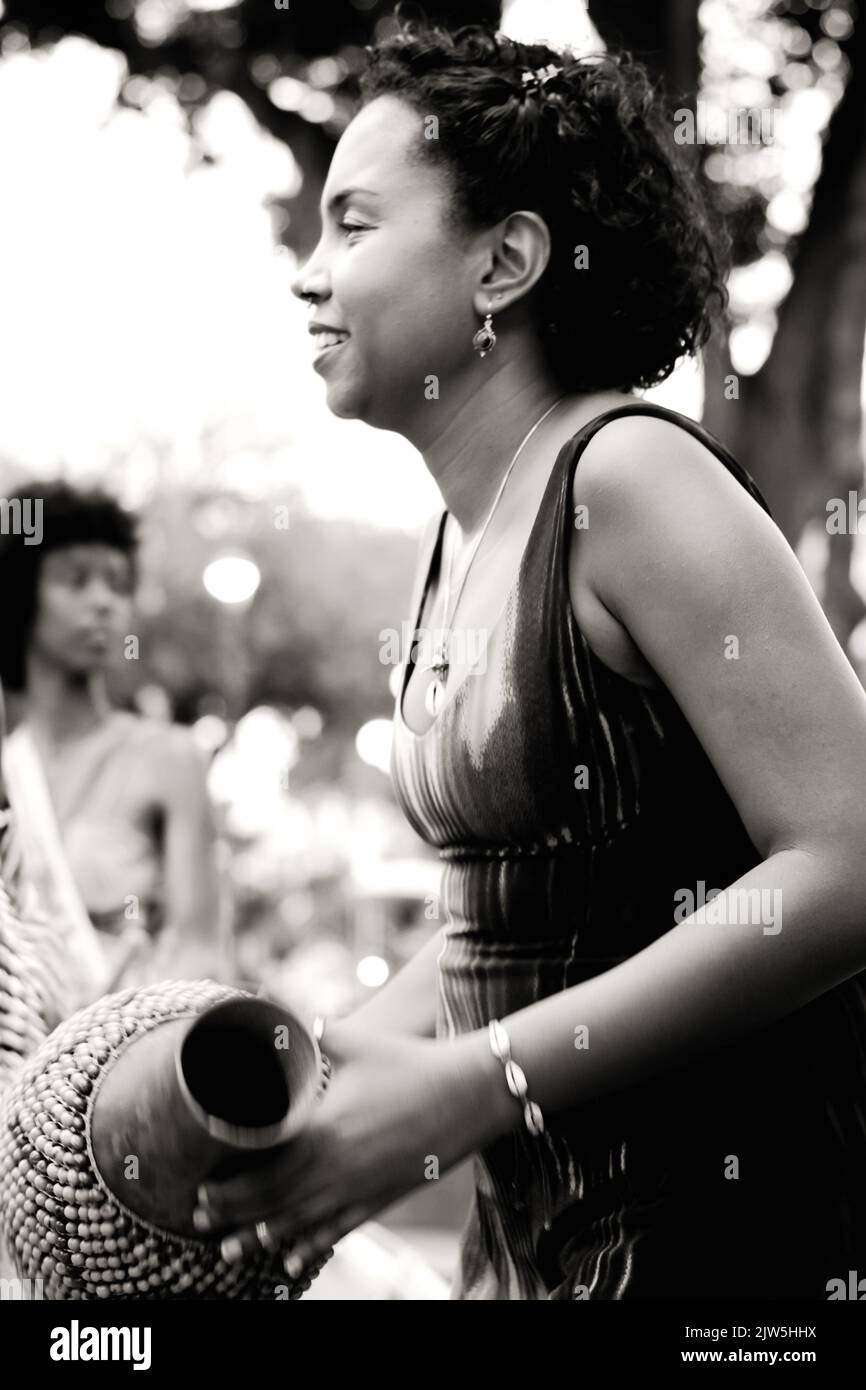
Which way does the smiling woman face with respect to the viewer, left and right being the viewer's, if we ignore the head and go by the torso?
facing to the left of the viewer

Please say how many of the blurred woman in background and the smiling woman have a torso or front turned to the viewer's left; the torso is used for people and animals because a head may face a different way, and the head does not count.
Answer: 1

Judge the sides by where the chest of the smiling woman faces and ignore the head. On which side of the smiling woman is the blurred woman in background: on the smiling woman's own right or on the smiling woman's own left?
on the smiling woman's own right

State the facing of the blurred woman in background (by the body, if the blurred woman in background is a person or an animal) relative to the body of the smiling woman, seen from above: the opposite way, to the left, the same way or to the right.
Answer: to the left

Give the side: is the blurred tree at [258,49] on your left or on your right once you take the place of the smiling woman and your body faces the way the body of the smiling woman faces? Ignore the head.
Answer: on your right

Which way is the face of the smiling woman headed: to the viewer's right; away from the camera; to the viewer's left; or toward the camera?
to the viewer's left

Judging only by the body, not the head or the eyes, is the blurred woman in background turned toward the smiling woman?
yes

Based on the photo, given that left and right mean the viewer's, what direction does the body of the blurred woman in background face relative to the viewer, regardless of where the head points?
facing the viewer

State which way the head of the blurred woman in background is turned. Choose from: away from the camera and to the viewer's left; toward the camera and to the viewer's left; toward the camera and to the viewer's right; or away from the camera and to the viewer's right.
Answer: toward the camera and to the viewer's right

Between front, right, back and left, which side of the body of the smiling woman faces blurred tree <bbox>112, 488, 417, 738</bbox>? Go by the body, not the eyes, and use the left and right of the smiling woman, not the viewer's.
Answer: right

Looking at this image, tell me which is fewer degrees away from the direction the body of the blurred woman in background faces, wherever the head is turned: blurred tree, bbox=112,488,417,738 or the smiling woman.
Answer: the smiling woman
